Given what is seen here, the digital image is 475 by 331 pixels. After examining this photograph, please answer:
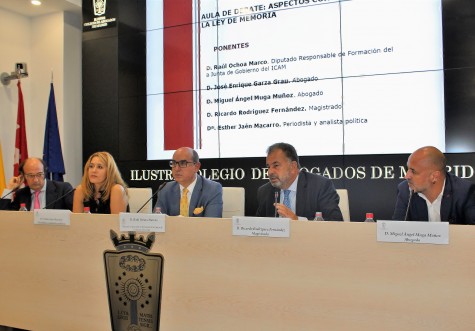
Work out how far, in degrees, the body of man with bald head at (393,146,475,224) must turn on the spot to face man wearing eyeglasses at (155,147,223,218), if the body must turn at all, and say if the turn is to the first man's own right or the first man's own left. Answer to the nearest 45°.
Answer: approximately 45° to the first man's own right

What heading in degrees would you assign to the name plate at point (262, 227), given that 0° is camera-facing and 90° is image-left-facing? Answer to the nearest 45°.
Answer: approximately 0°

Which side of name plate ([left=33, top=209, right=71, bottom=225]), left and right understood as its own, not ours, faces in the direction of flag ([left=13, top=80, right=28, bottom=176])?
back

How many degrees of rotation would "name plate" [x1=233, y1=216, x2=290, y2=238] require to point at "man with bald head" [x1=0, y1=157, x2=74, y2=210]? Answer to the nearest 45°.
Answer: approximately 135° to its right

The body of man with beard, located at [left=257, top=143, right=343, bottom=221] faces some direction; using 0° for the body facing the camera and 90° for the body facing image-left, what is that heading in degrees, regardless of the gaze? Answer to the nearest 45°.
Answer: approximately 45°

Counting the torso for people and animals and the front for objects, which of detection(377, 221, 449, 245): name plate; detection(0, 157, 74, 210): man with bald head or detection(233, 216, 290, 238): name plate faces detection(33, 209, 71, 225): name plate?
the man with bald head

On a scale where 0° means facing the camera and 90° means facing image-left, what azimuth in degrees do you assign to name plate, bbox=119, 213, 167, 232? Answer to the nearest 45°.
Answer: approximately 0°

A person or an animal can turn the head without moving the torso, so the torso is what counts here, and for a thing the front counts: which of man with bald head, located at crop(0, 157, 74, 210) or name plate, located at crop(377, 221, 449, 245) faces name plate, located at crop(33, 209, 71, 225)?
the man with bald head
